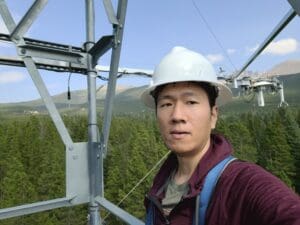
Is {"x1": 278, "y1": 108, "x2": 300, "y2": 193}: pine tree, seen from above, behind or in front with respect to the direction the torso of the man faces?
behind

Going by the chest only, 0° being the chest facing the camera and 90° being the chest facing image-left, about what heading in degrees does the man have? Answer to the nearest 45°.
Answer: approximately 45°

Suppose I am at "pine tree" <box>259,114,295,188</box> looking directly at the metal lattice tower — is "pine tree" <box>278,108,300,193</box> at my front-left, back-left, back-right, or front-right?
back-left
